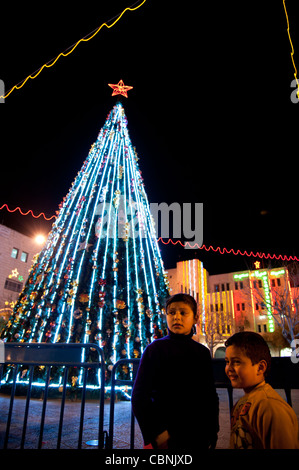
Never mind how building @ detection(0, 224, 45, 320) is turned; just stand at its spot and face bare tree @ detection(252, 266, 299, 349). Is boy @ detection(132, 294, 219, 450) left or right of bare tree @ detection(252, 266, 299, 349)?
right

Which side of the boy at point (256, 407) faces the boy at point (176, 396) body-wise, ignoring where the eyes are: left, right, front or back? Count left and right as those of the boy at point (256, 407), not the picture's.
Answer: right

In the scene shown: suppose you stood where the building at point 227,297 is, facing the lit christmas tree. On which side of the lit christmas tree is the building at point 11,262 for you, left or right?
right

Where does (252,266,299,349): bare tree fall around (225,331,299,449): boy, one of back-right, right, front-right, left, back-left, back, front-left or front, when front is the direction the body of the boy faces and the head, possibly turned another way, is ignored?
back-right

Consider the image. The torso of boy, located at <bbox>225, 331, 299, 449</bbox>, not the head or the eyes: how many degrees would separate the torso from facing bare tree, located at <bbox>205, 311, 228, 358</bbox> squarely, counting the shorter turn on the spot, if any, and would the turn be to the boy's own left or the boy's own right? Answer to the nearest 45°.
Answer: approximately 135° to the boy's own right

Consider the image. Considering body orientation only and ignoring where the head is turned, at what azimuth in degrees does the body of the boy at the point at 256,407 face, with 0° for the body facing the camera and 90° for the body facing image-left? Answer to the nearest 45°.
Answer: approximately 45°

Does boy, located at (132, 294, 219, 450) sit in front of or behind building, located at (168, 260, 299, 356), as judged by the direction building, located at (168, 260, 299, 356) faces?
in front

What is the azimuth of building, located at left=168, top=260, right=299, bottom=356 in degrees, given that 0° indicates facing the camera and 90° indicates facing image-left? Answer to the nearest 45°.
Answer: approximately 0°

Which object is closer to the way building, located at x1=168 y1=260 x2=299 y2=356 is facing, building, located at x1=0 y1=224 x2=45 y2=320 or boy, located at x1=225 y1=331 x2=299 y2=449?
the boy

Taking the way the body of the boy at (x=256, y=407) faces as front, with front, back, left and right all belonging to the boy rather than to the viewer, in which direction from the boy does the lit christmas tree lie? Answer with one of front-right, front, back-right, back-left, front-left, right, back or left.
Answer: right
